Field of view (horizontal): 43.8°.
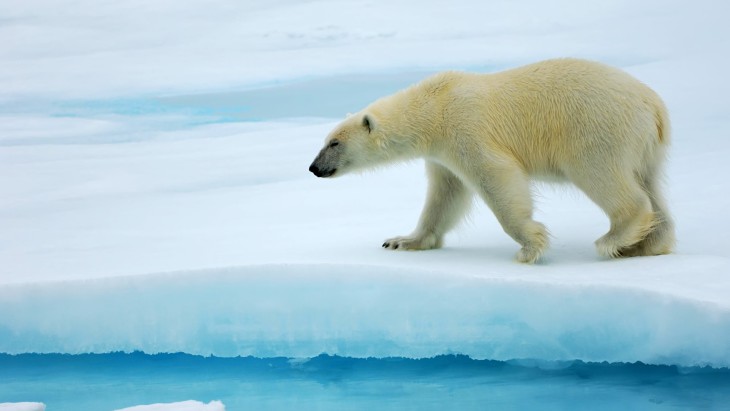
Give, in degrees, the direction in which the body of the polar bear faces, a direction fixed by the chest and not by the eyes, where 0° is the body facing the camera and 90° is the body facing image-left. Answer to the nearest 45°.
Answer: approximately 90°
